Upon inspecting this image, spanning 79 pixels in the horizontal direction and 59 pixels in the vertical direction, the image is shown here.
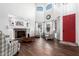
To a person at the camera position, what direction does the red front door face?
facing the viewer and to the left of the viewer

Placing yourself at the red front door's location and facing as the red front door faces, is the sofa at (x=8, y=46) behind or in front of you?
in front

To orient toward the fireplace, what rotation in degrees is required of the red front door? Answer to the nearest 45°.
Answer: approximately 45° to its right
